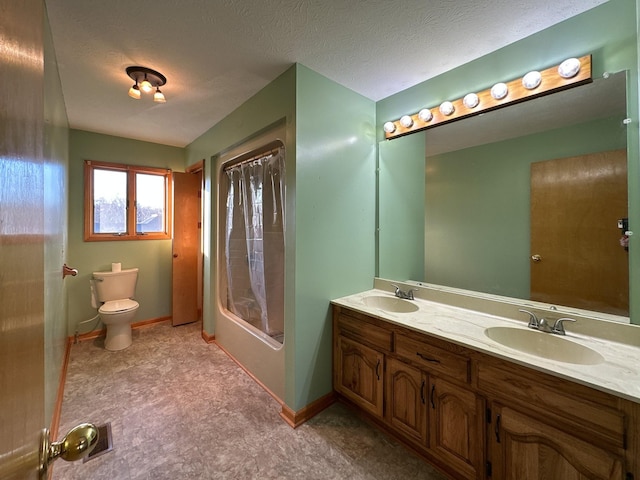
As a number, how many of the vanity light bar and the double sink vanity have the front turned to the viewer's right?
0

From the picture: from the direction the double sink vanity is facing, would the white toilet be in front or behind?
in front

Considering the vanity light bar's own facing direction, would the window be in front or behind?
in front

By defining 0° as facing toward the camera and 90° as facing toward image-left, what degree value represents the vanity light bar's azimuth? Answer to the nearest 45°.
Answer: approximately 45°

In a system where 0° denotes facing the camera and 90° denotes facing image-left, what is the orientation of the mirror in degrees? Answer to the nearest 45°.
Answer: approximately 45°
